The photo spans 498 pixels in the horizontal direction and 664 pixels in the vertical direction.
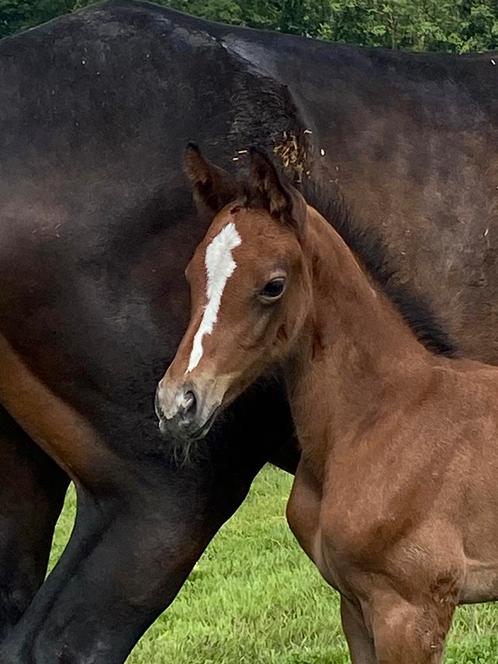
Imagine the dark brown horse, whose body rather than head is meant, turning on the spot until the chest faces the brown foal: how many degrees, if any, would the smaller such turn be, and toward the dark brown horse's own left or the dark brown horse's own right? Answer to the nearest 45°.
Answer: approximately 45° to the dark brown horse's own right

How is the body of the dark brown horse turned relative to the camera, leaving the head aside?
to the viewer's right
